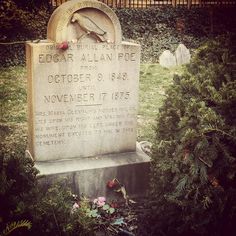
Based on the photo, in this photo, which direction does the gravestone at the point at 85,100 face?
toward the camera

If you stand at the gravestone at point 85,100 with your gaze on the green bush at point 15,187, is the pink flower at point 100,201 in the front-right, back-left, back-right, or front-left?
front-left

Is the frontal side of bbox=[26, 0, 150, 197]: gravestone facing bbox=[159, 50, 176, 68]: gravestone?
no

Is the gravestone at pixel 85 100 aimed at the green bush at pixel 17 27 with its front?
no

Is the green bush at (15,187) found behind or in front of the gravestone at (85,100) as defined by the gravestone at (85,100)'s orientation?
in front

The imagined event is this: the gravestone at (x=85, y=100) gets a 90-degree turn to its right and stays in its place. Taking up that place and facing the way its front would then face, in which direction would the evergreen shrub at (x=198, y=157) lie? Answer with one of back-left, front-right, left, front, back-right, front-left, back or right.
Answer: back-left
